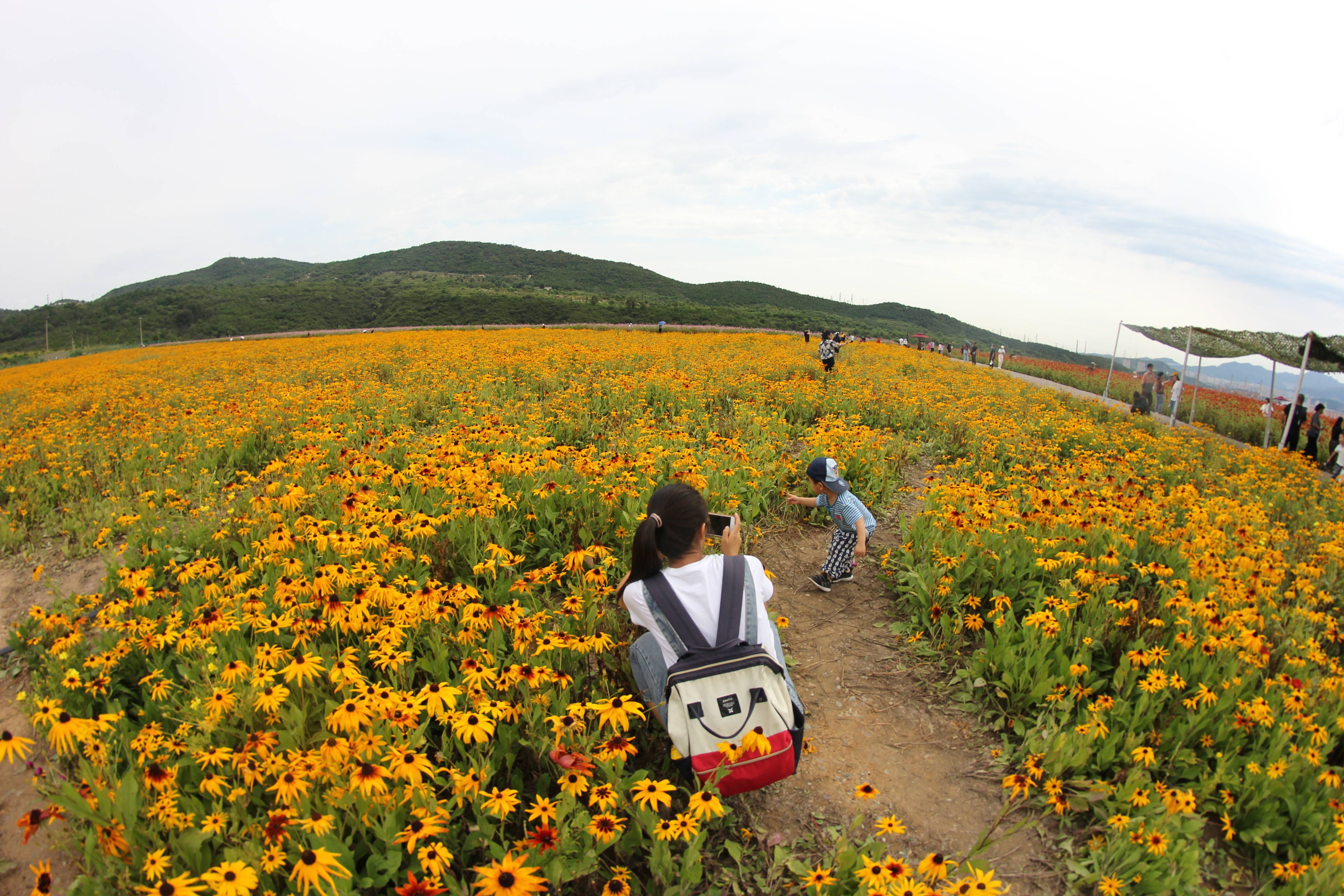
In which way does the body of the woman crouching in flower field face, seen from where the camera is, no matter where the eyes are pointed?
away from the camera

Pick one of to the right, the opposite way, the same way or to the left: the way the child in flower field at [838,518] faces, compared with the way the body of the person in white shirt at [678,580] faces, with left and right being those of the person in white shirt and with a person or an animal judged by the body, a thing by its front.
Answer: to the left

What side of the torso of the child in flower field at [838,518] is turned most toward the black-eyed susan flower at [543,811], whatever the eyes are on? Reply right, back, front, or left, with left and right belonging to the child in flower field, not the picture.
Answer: left

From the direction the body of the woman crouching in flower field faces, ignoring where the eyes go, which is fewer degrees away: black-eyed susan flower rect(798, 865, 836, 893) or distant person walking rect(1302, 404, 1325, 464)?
the distant person walking

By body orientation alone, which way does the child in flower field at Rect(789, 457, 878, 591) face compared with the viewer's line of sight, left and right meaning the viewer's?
facing to the left of the viewer

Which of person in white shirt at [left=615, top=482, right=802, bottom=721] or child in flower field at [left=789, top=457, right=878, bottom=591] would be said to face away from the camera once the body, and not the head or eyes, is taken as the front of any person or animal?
the person in white shirt

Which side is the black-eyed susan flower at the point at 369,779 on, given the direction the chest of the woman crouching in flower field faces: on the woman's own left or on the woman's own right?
on the woman's own left

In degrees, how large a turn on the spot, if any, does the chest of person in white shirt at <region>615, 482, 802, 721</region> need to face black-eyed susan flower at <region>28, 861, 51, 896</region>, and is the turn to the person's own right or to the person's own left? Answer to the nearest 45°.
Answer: approximately 135° to the person's own left

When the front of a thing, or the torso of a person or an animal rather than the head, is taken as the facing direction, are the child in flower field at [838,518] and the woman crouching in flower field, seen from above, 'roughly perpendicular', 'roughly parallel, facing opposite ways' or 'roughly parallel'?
roughly perpendicular

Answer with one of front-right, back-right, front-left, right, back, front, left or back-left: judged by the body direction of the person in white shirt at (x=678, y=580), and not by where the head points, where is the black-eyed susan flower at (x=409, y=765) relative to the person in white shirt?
back-left

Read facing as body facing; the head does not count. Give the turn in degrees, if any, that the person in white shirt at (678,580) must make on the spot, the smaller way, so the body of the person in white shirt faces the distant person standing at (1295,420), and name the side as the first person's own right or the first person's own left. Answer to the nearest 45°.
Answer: approximately 45° to the first person's own right

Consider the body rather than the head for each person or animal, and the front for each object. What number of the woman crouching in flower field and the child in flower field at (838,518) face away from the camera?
1

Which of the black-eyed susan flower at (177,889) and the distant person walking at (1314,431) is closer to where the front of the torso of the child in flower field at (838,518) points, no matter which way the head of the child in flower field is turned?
the black-eyed susan flower

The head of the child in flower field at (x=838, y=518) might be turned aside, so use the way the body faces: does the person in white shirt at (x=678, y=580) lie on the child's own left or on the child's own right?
on the child's own left

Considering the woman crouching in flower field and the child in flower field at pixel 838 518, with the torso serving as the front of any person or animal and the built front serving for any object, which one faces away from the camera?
the woman crouching in flower field
